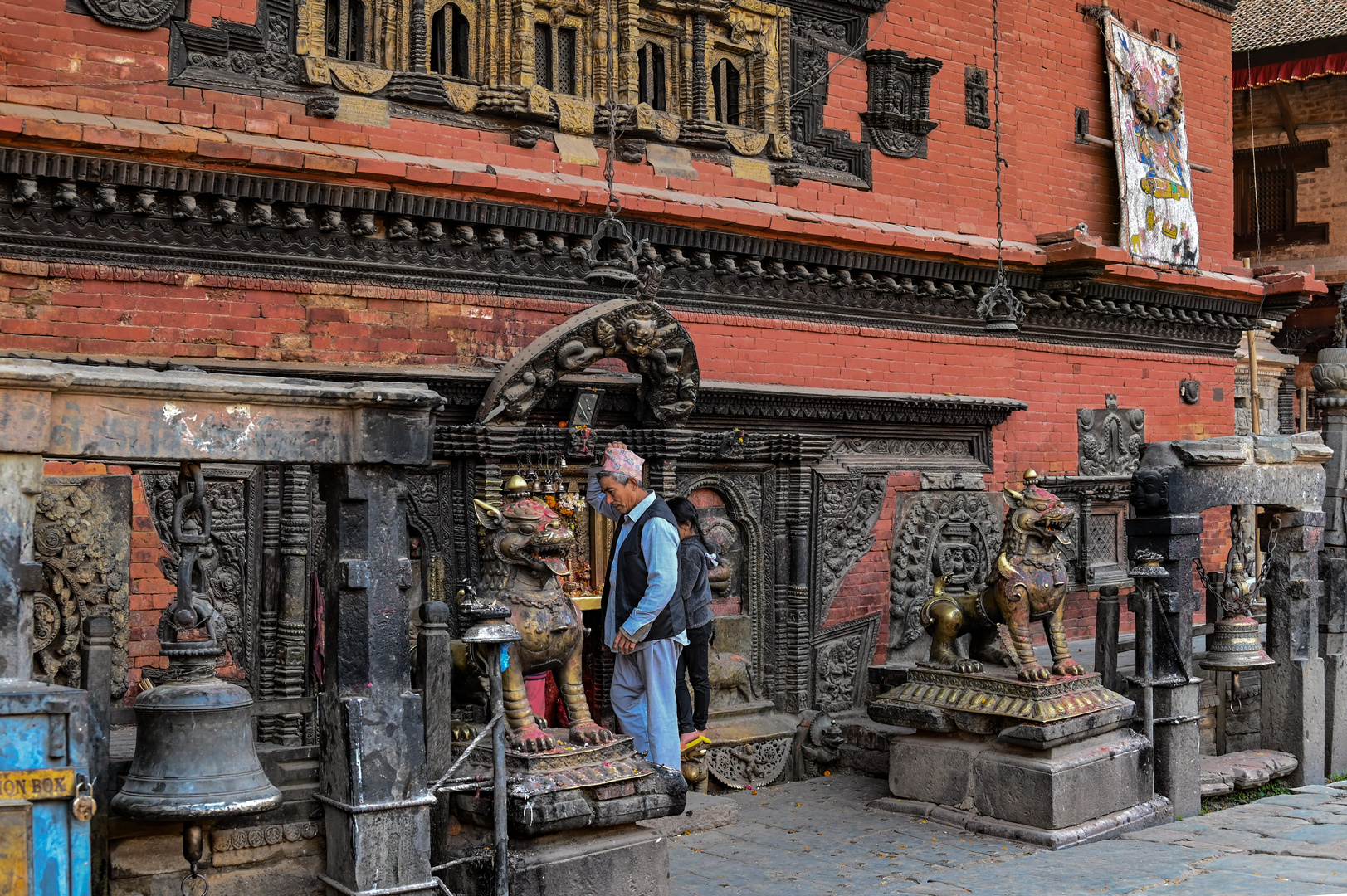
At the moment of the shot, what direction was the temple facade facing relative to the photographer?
facing the viewer and to the right of the viewer

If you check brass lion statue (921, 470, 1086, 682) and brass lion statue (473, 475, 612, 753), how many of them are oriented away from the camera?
0

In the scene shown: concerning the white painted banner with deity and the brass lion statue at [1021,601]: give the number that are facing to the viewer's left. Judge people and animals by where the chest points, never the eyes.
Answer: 0

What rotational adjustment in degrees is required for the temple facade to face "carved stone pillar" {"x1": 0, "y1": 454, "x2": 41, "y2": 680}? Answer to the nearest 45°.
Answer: approximately 45° to its right

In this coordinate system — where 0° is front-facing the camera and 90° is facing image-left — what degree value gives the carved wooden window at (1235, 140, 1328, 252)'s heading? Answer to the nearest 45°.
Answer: approximately 45°

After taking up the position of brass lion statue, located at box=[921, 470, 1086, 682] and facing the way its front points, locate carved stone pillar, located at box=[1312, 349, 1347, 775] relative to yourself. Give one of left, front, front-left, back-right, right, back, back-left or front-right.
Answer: left

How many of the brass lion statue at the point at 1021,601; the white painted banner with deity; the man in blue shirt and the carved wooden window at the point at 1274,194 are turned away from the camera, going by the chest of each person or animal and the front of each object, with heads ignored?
0

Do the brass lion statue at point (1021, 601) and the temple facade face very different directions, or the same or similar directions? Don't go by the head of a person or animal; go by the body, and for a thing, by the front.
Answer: same or similar directions
